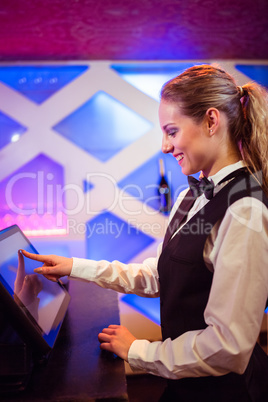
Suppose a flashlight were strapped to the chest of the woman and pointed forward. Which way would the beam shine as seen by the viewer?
to the viewer's left

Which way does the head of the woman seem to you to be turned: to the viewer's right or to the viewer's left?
to the viewer's left

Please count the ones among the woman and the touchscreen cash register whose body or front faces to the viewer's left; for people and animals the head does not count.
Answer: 1

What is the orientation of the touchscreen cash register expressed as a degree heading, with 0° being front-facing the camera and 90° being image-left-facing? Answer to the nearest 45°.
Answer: approximately 315°
